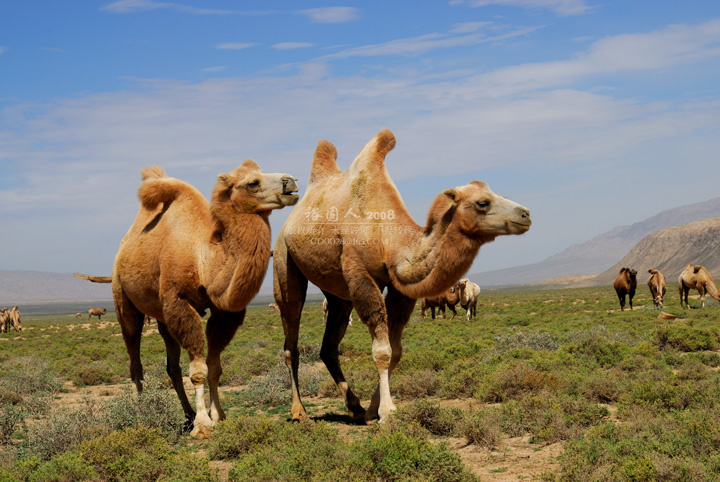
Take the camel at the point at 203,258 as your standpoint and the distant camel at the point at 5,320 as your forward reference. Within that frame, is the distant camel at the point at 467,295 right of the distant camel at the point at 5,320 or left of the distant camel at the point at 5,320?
right

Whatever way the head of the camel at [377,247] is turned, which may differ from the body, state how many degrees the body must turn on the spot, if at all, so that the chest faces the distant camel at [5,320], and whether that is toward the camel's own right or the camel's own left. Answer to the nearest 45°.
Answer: approximately 180°

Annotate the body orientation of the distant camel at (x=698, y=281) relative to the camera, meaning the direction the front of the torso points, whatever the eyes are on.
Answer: to the viewer's right

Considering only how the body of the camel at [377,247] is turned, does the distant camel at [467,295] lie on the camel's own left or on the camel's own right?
on the camel's own left

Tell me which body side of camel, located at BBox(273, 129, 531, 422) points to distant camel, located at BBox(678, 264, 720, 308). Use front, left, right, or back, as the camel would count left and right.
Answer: left

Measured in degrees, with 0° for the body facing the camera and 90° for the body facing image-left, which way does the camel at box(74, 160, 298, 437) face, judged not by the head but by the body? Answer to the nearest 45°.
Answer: approximately 315°

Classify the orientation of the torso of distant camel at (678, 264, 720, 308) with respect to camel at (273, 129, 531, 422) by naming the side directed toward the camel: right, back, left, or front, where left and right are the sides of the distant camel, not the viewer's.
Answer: right
